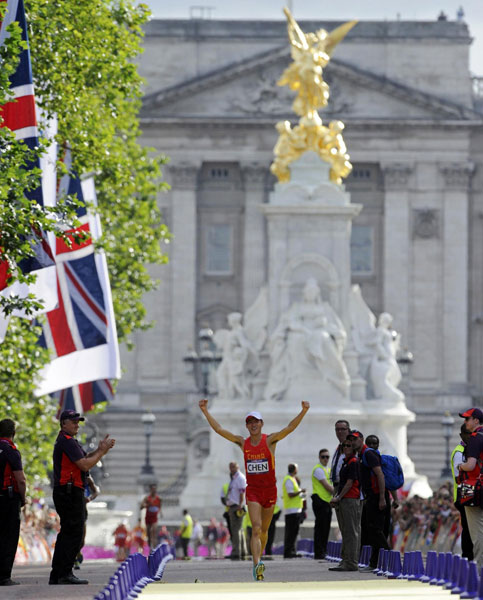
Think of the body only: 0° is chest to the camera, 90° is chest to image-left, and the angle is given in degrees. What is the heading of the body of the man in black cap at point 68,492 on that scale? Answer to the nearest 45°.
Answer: approximately 270°

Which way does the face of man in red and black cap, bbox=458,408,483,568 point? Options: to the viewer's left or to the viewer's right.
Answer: to the viewer's left

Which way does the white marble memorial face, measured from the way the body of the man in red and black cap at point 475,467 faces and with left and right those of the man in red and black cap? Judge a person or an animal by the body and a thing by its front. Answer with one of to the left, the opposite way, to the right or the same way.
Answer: to the left

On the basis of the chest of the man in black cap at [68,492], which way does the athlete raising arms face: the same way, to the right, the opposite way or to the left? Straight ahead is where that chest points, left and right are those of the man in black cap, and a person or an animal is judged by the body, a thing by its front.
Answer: to the right

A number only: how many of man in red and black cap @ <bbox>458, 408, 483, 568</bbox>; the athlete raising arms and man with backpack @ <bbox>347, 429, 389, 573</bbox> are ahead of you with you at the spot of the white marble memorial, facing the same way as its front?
3

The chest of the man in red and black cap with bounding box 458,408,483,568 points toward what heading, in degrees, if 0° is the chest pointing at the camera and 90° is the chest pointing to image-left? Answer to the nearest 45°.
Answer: approximately 90°

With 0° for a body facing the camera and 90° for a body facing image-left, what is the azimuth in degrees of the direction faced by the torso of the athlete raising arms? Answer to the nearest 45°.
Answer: approximately 0°

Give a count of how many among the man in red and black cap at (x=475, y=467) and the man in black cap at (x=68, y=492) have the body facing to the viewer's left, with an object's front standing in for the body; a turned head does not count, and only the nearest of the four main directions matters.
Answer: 1
